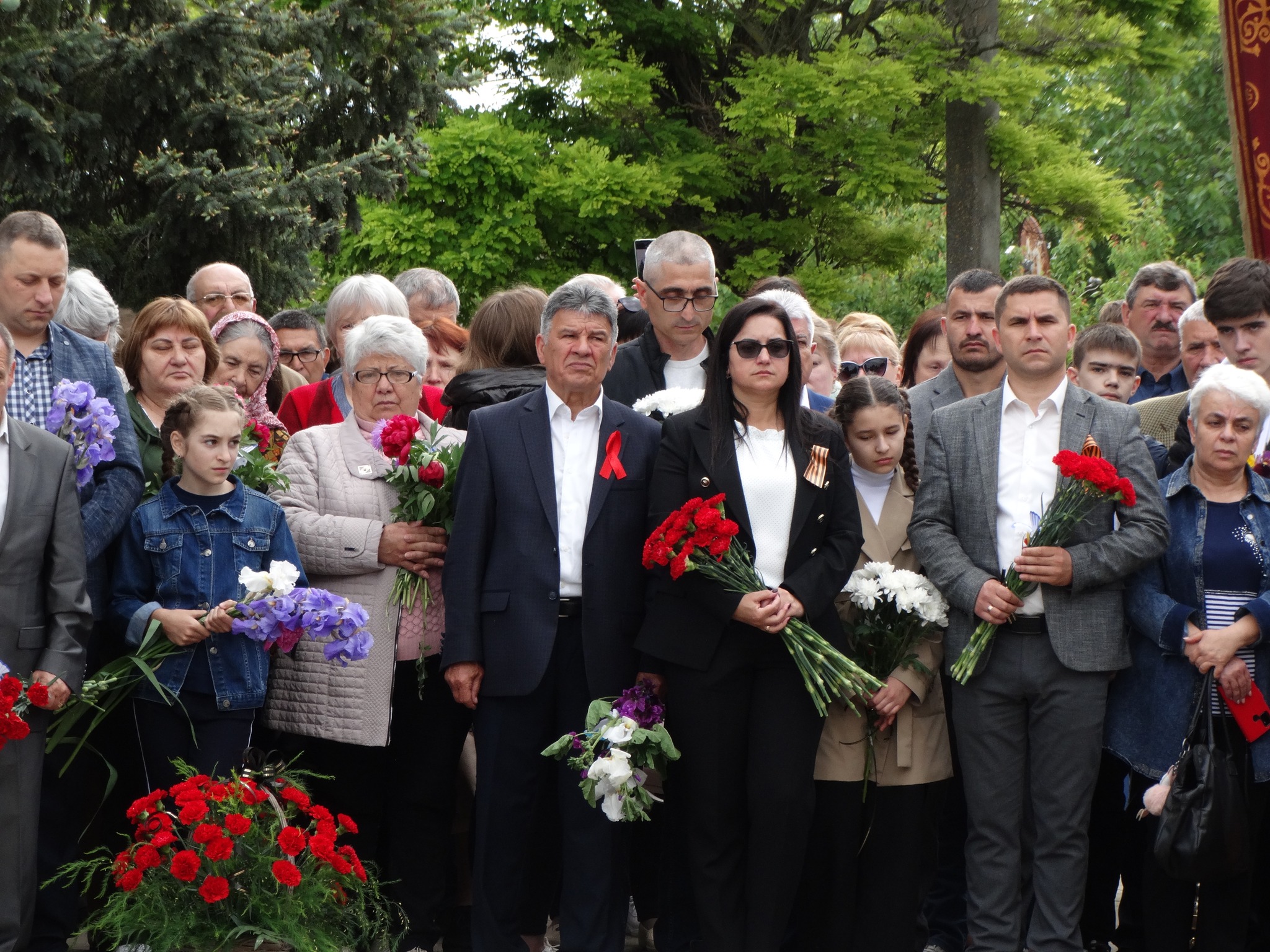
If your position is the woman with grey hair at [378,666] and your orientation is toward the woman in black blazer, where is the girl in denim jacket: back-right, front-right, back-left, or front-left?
back-right

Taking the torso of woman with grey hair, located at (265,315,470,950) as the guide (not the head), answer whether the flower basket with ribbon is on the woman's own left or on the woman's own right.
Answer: on the woman's own right

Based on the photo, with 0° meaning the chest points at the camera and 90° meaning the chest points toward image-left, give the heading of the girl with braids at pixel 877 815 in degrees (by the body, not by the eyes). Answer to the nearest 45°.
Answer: approximately 0°

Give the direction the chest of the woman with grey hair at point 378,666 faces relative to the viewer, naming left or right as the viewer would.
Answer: facing the viewer and to the right of the viewer

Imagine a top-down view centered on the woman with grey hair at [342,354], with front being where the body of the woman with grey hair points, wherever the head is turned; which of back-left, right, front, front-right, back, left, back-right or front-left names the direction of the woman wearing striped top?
front-left

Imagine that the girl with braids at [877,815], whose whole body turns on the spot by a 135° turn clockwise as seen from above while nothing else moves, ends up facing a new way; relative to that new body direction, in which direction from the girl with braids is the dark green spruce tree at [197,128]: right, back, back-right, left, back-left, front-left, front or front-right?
front

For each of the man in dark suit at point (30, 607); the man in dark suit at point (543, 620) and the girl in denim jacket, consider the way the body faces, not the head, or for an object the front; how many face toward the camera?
3

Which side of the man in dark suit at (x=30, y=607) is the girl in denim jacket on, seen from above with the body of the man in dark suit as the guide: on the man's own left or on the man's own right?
on the man's own left

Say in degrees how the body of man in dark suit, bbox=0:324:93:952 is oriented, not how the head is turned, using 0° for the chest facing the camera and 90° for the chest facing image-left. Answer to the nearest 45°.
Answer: approximately 0°

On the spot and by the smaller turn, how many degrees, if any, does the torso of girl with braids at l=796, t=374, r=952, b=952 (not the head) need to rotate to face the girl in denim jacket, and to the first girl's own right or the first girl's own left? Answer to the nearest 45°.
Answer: approximately 90° to the first girl's own right
